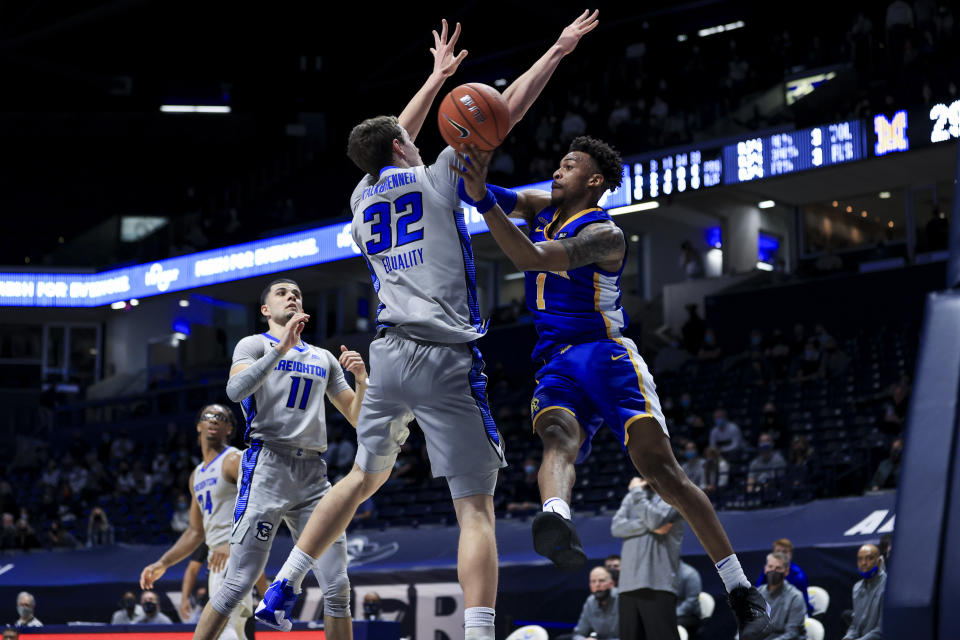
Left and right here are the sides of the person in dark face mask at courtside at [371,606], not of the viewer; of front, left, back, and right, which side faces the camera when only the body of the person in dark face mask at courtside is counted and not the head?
front

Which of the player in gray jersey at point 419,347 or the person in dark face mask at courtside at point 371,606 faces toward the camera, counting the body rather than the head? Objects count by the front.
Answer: the person in dark face mask at courtside

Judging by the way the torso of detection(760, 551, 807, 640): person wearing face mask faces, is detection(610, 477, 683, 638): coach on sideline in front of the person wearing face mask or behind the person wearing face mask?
in front

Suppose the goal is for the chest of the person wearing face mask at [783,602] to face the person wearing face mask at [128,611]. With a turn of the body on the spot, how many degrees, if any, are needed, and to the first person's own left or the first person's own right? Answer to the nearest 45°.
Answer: approximately 45° to the first person's own right

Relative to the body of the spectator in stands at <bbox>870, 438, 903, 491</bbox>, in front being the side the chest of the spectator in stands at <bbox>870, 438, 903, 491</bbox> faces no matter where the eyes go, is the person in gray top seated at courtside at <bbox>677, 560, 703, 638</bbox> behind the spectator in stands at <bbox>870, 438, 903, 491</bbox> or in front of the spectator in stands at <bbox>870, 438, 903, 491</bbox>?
in front

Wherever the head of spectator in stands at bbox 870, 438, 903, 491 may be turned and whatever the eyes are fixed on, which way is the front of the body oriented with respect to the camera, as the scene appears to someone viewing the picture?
toward the camera

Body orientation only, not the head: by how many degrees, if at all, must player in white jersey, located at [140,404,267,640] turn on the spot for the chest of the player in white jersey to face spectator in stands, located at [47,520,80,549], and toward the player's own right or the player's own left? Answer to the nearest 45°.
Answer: approximately 135° to the player's own right

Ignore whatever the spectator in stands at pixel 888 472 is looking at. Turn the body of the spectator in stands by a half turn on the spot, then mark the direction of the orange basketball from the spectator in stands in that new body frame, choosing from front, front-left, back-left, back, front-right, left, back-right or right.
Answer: back

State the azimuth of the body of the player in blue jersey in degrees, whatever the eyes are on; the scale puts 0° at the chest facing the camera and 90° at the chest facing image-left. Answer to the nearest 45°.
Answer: approximately 45°

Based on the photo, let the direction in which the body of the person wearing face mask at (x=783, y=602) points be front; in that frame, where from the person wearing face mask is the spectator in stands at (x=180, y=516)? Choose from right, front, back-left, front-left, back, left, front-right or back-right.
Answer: right

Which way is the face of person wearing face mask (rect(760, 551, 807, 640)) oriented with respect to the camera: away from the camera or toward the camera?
toward the camera

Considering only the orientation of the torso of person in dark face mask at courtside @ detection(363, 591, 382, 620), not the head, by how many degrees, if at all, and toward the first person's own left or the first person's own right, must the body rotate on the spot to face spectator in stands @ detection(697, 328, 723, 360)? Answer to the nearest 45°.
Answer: approximately 135° to the first person's own left

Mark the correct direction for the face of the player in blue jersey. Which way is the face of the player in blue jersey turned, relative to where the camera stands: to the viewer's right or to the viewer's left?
to the viewer's left

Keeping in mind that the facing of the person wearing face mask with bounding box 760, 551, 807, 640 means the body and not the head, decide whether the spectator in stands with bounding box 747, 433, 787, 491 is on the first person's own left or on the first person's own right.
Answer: on the first person's own right

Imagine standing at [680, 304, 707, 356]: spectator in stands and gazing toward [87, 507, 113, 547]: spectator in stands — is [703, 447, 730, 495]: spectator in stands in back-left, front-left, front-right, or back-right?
front-left

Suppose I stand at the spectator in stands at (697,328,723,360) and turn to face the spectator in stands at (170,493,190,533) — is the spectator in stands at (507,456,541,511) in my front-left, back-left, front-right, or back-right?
front-left
